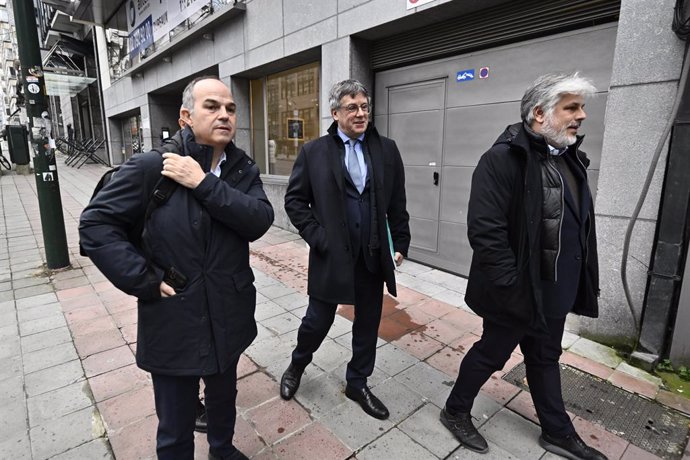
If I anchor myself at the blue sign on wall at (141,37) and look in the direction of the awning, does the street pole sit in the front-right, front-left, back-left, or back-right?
back-left

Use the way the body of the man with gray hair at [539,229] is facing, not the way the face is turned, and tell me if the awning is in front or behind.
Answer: behind

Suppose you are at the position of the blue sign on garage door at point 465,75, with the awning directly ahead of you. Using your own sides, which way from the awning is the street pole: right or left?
left

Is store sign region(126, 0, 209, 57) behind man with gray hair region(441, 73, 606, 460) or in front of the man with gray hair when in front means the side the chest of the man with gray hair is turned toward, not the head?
behind

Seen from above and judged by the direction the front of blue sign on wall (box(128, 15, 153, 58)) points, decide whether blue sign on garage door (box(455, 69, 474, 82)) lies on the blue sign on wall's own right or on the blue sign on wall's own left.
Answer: on the blue sign on wall's own left

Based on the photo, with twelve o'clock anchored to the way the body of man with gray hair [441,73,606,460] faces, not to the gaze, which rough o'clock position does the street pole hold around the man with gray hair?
The street pole is roughly at 5 o'clock from the man with gray hair.

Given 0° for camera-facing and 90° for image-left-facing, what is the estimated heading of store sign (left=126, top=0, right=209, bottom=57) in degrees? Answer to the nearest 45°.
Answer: approximately 45°

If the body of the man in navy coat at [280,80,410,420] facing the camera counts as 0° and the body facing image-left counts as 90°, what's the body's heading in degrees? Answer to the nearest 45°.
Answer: approximately 315°

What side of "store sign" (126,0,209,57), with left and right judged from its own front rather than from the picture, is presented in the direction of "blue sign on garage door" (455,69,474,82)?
left
